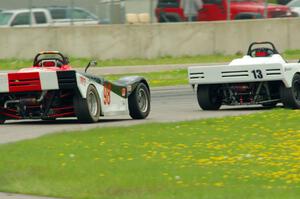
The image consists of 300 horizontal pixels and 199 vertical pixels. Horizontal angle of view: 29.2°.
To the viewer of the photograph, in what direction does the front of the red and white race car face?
facing away from the viewer and to the right of the viewer

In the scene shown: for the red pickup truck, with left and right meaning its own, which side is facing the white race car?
right

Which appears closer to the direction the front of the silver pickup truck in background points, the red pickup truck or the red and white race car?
the red and white race car

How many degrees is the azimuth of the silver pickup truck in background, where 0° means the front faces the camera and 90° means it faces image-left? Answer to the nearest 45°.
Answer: approximately 45°

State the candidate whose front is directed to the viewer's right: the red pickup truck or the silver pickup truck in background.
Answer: the red pickup truck

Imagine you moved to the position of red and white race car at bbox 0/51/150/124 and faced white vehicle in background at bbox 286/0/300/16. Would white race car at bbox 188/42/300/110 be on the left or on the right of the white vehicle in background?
right

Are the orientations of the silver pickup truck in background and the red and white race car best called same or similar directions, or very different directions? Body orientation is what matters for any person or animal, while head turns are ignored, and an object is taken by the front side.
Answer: very different directions

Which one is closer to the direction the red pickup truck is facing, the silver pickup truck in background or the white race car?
the white race car

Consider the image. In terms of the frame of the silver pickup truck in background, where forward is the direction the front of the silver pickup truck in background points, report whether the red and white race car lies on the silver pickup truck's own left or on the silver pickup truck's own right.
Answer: on the silver pickup truck's own left

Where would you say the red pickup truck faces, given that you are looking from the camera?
facing to the right of the viewer

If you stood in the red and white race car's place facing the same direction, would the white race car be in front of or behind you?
in front
